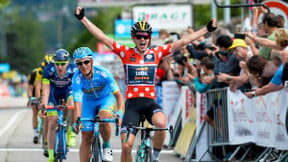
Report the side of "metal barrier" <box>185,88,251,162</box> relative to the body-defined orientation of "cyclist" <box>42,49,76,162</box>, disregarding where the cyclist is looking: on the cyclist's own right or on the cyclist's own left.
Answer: on the cyclist's own left

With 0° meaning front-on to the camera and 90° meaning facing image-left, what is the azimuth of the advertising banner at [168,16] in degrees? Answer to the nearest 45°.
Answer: approximately 0°

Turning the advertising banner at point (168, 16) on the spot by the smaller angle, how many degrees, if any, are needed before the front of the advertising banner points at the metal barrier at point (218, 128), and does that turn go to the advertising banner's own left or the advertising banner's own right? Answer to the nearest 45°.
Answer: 0° — it already faces it

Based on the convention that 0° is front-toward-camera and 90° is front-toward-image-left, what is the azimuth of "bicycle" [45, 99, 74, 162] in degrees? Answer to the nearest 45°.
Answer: approximately 0°

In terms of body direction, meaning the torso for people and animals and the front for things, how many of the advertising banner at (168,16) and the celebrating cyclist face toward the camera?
2

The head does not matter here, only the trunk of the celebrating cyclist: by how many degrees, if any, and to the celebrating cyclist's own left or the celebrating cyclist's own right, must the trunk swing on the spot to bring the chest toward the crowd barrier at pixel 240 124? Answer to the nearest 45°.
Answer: approximately 135° to the celebrating cyclist's own left

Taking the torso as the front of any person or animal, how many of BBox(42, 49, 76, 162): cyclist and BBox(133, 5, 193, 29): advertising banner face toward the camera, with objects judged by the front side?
2

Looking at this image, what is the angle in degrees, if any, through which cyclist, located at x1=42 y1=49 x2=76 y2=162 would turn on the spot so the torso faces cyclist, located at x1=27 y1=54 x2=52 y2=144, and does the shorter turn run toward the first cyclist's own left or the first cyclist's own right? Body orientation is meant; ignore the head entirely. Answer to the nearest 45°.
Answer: approximately 180°
